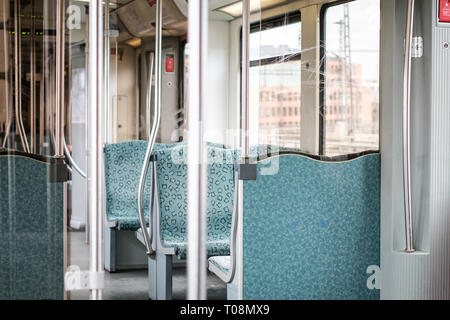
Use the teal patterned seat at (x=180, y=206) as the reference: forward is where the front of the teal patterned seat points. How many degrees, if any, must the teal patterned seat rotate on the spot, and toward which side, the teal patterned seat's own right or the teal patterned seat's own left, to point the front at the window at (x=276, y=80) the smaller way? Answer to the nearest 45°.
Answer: approximately 45° to the teal patterned seat's own left

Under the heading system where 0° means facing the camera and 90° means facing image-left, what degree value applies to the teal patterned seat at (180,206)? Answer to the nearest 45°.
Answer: approximately 0°

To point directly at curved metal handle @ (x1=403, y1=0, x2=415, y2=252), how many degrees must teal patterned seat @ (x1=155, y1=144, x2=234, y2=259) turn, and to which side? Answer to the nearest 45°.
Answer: approximately 45° to its left

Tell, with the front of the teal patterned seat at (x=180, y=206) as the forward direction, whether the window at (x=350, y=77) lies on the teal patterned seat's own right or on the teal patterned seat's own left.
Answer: on the teal patterned seat's own left

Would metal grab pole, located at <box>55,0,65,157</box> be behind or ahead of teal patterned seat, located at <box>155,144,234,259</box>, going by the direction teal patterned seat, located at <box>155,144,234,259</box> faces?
ahead

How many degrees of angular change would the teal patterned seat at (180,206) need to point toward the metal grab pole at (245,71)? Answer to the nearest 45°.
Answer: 0° — it already faces it

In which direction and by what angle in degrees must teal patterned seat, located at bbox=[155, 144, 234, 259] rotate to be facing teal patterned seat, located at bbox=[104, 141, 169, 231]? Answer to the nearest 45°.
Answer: approximately 135° to its right

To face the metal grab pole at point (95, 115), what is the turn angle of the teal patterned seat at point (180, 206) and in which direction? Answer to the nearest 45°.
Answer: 0° — it already faces it
